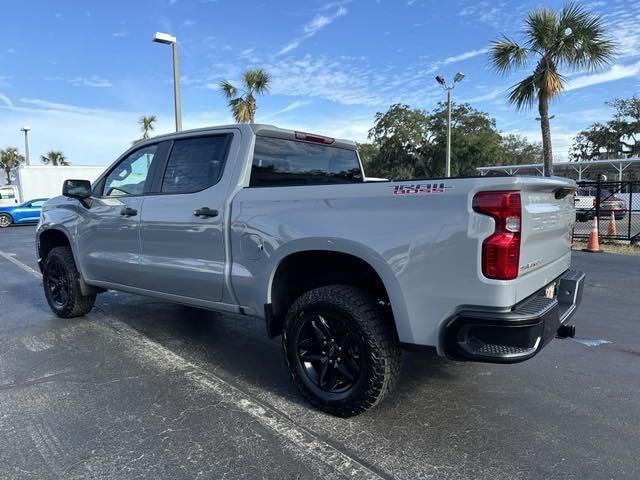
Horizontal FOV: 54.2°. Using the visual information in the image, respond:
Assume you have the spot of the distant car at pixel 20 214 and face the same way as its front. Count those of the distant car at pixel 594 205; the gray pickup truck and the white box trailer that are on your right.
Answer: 1

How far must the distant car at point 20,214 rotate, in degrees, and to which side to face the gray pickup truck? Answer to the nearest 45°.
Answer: approximately 90° to its left

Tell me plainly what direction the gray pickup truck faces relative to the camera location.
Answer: facing away from the viewer and to the left of the viewer

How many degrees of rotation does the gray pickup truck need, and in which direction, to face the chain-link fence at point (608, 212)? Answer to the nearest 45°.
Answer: approximately 90° to its right

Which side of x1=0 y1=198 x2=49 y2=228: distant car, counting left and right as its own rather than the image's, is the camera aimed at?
left

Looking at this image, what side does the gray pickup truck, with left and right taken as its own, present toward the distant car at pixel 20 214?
front

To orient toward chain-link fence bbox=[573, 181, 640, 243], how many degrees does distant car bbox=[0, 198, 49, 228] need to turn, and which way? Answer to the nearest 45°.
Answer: approximately 135° to its left

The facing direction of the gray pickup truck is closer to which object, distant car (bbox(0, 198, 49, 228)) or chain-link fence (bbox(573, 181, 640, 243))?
the distant car

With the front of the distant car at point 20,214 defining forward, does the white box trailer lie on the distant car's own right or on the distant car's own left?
on the distant car's own right

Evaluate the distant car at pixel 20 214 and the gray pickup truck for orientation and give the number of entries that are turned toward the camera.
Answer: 0
